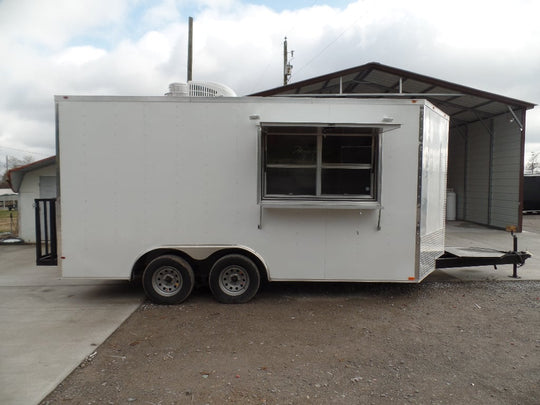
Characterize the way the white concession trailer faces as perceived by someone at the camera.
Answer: facing to the right of the viewer

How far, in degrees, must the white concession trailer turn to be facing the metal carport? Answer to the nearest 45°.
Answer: approximately 45° to its left

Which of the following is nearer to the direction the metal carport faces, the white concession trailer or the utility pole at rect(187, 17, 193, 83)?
the white concession trailer

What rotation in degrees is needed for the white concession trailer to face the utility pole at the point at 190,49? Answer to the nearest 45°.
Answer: approximately 90° to its left

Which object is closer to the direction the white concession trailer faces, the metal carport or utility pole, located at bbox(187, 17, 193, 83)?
the metal carport
